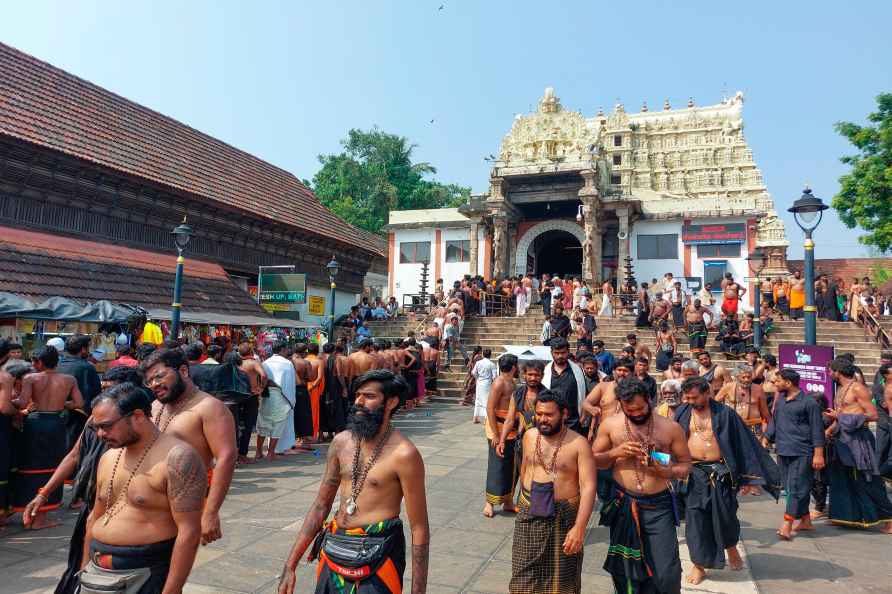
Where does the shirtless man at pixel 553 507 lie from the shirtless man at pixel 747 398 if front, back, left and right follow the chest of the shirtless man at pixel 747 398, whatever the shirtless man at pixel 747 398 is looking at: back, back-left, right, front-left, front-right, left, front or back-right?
front

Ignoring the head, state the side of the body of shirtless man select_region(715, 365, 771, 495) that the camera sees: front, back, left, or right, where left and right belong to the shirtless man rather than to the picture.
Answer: front

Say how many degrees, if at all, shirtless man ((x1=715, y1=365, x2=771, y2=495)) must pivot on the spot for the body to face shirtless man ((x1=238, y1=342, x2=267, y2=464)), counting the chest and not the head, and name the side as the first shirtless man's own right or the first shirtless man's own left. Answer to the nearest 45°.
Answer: approximately 45° to the first shirtless man's own right

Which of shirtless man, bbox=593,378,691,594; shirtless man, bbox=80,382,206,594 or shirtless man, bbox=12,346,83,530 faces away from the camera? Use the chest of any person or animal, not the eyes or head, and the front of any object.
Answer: shirtless man, bbox=12,346,83,530

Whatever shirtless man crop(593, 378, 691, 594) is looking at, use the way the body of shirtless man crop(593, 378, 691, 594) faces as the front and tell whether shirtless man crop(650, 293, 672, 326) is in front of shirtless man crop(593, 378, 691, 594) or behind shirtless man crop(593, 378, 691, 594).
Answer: behind

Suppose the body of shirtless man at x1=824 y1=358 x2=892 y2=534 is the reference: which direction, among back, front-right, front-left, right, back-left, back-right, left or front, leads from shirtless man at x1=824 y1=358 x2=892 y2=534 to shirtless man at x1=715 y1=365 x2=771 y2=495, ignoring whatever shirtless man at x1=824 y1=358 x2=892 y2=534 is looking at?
right

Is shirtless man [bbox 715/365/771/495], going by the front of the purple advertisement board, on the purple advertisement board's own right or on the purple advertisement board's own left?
on the purple advertisement board's own right

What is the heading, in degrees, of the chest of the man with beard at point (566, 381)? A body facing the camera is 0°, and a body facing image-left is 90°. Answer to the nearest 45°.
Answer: approximately 0°

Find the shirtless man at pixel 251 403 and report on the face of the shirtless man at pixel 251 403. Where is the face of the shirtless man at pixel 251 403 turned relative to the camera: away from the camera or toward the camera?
away from the camera

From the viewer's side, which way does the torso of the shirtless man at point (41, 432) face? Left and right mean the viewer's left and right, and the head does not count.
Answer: facing away from the viewer

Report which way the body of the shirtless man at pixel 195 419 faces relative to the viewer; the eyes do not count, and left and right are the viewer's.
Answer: facing the viewer and to the left of the viewer
